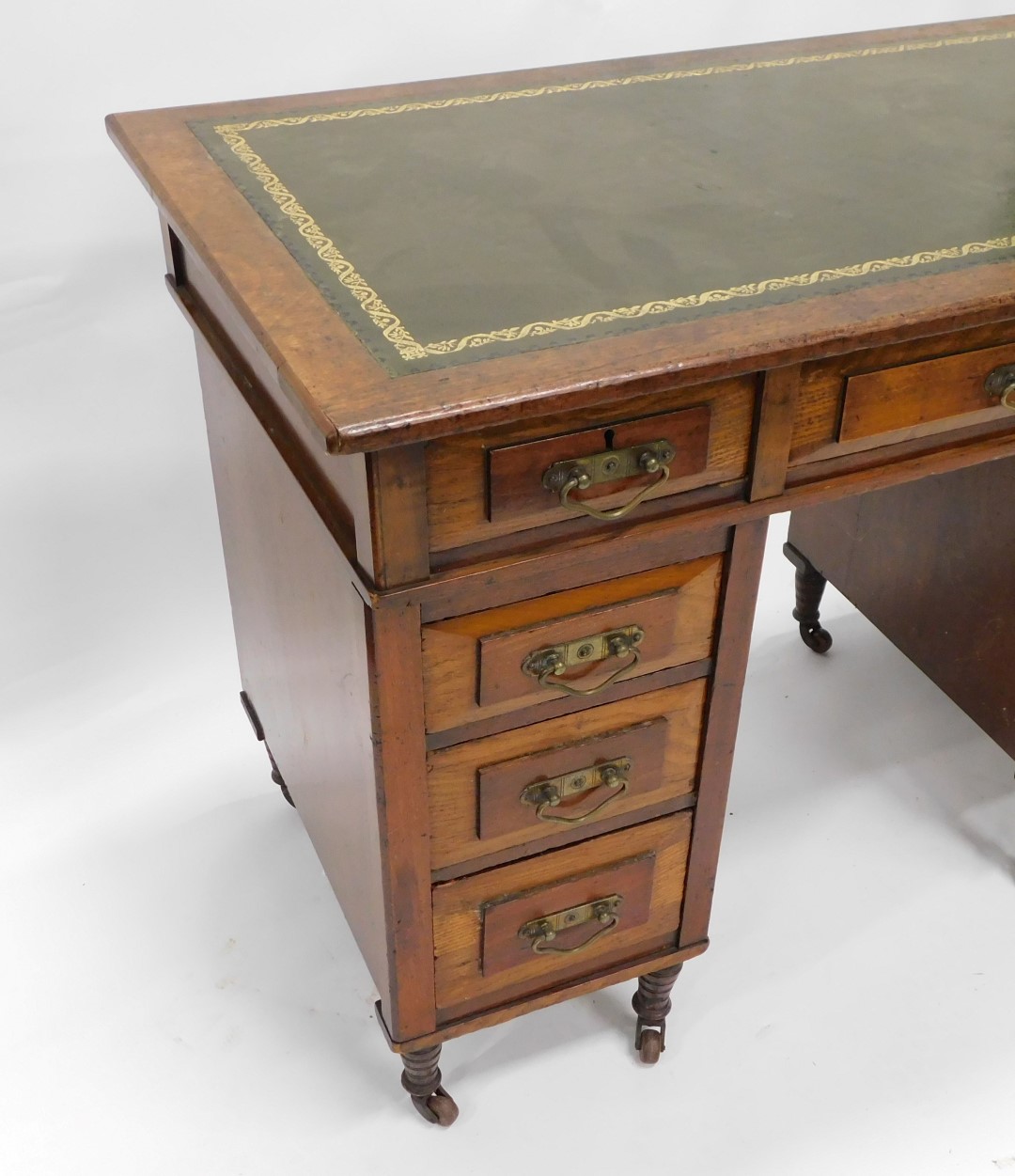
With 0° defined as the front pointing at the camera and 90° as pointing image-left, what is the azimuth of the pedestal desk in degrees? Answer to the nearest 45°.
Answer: approximately 315°
